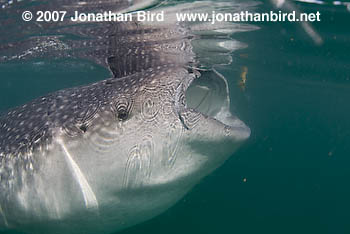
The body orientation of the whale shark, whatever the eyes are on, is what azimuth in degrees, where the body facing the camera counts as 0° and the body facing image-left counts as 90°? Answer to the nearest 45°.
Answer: approximately 270°
